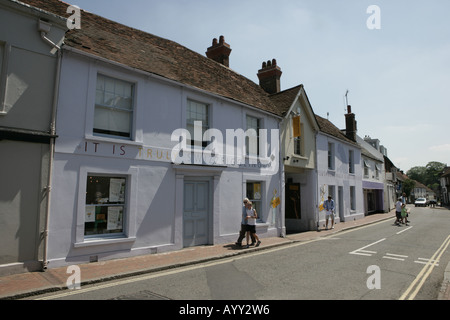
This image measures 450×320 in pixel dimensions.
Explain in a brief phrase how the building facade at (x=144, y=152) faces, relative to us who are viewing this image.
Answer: facing the viewer and to the right of the viewer
